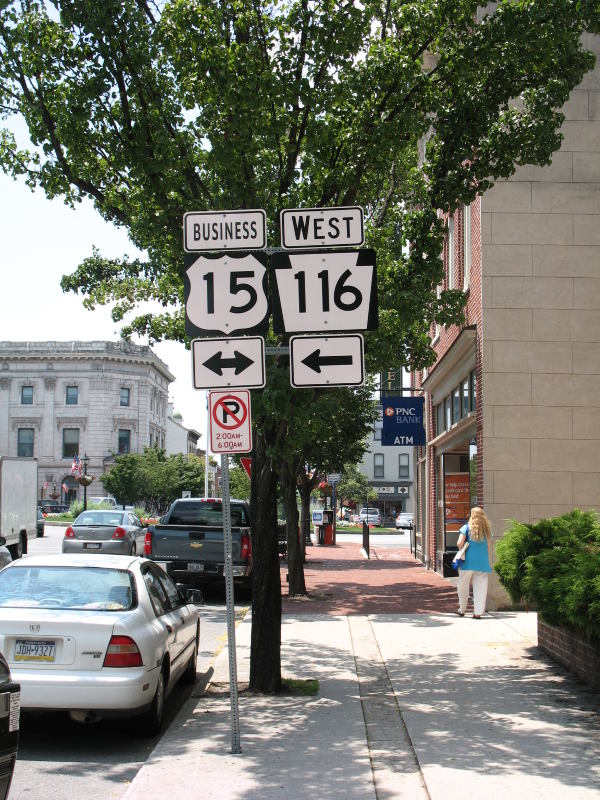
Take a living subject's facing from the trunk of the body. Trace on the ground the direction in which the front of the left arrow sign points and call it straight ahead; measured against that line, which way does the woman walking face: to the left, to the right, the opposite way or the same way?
the opposite way

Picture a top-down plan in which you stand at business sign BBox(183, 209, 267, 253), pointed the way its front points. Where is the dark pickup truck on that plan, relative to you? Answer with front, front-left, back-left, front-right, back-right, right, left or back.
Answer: back

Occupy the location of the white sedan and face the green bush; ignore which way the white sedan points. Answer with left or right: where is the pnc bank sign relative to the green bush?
left

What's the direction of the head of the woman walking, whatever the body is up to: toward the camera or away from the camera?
away from the camera

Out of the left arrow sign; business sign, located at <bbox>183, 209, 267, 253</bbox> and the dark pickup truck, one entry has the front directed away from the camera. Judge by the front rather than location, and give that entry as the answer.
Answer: the dark pickup truck

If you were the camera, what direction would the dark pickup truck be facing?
facing away from the viewer

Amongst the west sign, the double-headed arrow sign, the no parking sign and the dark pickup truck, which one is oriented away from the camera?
the dark pickup truck

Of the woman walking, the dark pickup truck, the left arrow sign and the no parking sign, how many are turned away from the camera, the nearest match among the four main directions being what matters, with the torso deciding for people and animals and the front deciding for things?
2

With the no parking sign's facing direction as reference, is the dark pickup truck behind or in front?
behind

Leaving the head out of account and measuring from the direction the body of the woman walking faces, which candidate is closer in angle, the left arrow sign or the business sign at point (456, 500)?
the business sign

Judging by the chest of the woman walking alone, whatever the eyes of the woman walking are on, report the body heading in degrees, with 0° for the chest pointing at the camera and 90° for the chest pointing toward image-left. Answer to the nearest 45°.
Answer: approximately 180°

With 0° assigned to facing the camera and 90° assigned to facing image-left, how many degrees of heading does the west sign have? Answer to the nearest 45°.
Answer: approximately 0°

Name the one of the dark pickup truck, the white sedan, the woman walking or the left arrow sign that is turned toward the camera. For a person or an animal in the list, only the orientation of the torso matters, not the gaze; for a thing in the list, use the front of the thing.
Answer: the left arrow sign

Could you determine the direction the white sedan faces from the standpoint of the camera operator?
facing away from the viewer and to the right of the viewer

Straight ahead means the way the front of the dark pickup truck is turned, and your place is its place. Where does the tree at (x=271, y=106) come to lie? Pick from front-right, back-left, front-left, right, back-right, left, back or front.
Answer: back
